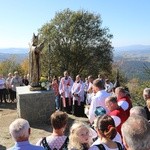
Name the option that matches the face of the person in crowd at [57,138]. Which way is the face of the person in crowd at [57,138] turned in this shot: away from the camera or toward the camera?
away from the camera

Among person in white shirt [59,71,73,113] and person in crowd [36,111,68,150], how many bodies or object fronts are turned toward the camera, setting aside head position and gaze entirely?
1

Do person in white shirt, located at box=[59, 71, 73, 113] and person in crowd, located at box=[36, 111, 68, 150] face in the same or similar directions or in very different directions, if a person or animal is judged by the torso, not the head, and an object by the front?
very different directions

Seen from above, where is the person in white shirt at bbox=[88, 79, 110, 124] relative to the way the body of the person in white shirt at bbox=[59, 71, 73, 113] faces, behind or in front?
in front

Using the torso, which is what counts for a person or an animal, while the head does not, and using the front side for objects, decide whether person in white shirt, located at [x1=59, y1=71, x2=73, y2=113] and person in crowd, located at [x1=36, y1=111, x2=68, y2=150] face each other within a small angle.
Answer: yes

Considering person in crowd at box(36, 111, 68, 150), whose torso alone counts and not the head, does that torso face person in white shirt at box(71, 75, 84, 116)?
yes

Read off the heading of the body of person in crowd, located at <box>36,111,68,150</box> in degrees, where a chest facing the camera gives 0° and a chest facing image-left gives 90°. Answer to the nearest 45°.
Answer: approximately 180°
